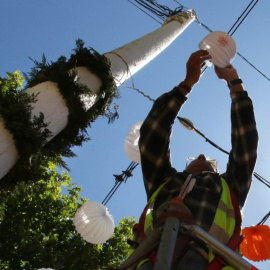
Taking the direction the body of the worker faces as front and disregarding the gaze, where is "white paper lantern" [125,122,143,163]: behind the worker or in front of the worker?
behind

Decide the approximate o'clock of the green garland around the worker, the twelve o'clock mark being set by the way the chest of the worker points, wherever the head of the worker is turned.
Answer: The green garland is roughly at 3 o'clock from the worker.

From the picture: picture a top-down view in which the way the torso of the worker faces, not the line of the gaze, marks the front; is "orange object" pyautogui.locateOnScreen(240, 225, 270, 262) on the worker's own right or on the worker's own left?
on the worker's own left

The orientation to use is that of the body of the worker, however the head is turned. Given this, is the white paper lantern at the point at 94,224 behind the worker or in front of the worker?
behind

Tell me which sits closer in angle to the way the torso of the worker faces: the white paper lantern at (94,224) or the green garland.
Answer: the green garland

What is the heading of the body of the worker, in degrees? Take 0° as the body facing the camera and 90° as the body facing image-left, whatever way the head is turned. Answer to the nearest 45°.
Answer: approximately 0°
